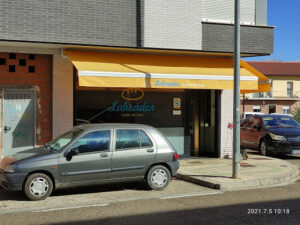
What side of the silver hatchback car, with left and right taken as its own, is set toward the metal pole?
back

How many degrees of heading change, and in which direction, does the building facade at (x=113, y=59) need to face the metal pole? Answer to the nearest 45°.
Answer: approximately 45° to its left

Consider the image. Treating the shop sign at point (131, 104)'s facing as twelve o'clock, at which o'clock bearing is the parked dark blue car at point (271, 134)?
The parked dark blue car is roughly at 8 o'clock from the shop sign.

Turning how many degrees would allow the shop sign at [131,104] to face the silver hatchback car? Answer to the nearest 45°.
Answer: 0° — it already faces it

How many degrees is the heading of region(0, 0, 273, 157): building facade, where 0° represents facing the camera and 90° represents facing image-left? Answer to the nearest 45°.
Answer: approximately 0°

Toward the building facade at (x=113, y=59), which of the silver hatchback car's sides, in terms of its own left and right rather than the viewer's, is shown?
right

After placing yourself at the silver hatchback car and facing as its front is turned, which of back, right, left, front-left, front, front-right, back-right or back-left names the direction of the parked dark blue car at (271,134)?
back-right

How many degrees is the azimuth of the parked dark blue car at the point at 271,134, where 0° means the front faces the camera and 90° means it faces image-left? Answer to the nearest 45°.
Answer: approximately 315°

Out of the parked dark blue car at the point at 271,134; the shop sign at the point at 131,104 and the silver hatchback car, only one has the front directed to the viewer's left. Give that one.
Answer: the silver hatchback car

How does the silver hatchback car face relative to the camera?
to the viewer's left
